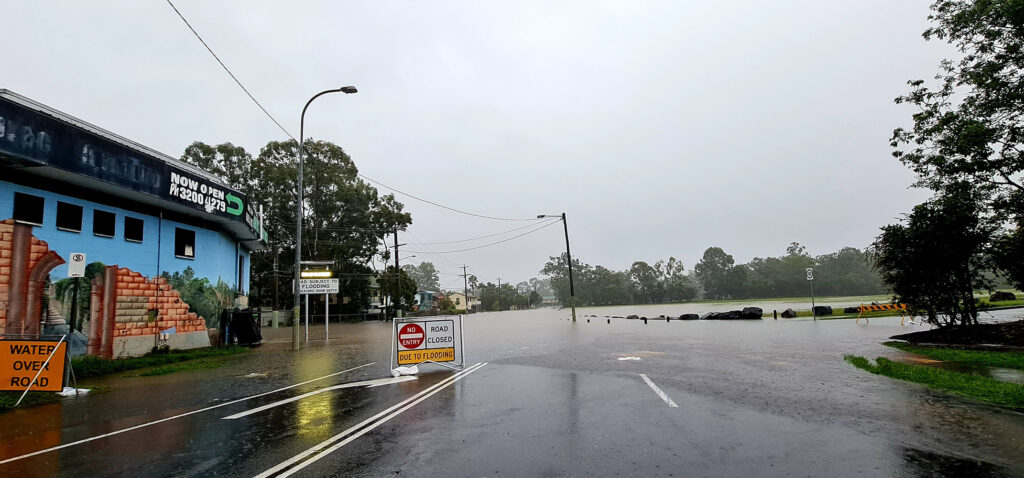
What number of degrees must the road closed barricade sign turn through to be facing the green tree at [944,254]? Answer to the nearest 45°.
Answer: approximately 90° to its left

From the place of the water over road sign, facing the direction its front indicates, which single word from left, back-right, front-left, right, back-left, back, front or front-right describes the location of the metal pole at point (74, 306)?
back

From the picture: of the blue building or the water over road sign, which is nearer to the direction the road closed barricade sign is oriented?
the water over road sign

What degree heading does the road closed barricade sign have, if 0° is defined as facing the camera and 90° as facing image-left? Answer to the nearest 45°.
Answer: approximately 0°

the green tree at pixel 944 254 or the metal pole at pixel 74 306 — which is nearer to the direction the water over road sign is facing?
the green tree

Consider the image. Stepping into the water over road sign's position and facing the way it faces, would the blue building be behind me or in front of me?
behind

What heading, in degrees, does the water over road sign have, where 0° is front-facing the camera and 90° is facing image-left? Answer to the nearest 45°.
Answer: approximately 0°

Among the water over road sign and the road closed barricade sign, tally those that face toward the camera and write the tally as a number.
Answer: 2

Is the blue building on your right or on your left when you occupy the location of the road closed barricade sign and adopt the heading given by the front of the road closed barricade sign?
on your right

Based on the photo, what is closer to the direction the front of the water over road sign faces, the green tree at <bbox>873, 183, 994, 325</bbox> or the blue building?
the green tree

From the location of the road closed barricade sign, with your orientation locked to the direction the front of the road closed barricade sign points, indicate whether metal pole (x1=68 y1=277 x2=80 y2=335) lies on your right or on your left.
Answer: on your right
